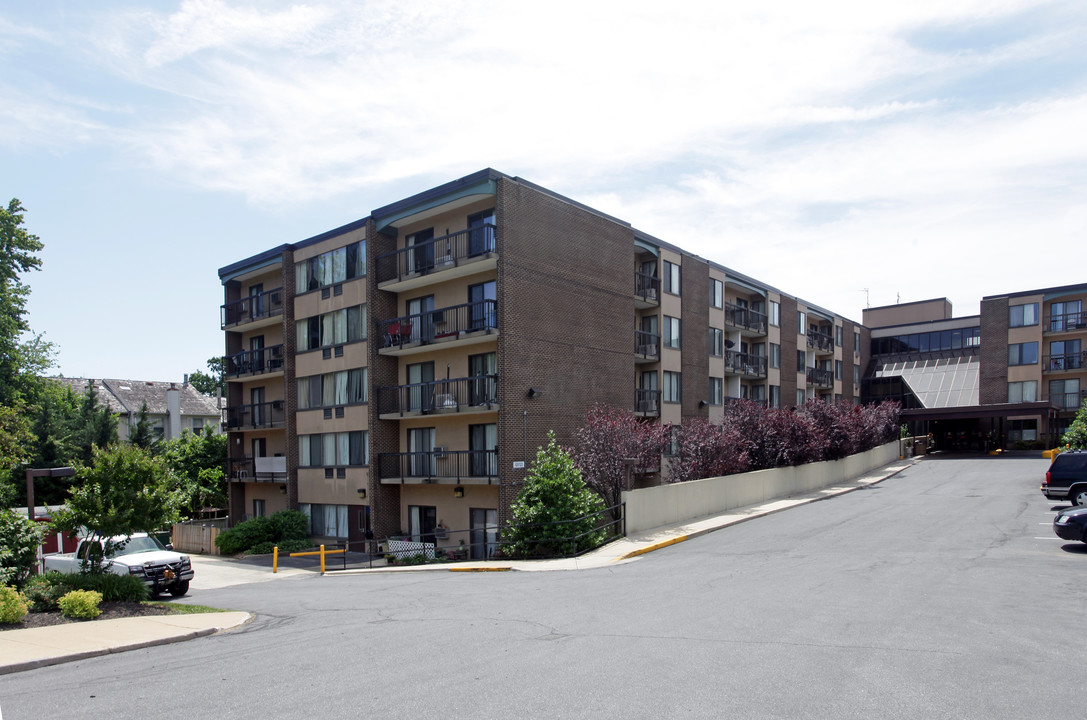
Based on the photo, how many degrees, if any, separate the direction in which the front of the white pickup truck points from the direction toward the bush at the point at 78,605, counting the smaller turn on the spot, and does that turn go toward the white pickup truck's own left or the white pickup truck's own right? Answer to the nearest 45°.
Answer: approximately 45° to the white pickup truck's own right

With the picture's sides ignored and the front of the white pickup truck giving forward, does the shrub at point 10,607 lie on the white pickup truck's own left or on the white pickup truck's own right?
on the white pickup truck's own right

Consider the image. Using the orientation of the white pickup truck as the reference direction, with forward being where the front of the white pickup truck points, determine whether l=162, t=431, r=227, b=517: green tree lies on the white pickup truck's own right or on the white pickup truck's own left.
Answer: on the white pickup truck's own left

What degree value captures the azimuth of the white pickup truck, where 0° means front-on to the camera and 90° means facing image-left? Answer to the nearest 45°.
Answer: approximately 315°
